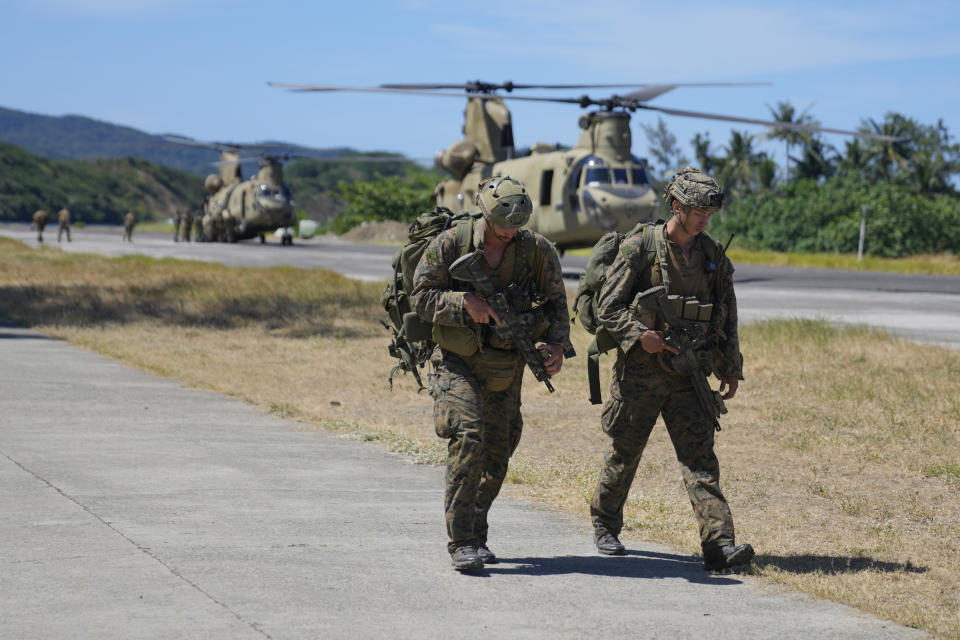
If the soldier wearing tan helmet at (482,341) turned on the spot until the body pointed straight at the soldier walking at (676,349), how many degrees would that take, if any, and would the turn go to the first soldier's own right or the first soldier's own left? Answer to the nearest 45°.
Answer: approximately 45° to the first soldier's own left

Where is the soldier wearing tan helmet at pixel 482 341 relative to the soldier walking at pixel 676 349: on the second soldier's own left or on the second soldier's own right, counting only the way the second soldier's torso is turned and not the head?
on the second soldier's own right

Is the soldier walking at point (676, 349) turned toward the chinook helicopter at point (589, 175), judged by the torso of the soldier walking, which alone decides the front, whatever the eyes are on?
no

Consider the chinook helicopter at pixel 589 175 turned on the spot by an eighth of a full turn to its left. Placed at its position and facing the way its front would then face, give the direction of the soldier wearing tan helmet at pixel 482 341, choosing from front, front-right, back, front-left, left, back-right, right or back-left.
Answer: right

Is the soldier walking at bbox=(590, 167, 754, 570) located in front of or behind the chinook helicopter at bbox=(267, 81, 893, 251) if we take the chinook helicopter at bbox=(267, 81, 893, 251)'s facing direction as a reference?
in front

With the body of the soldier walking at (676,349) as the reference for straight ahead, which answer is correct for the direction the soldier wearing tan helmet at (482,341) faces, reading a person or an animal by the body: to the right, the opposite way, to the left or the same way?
the same way

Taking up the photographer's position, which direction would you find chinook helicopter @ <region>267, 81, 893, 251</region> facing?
facing the viewer and to the right of the viewer

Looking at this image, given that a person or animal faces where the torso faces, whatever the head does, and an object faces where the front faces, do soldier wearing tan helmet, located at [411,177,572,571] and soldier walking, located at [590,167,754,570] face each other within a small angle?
no

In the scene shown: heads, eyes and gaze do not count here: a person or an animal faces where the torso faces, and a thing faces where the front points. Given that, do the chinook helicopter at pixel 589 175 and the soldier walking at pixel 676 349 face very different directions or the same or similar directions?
same or similar directions
